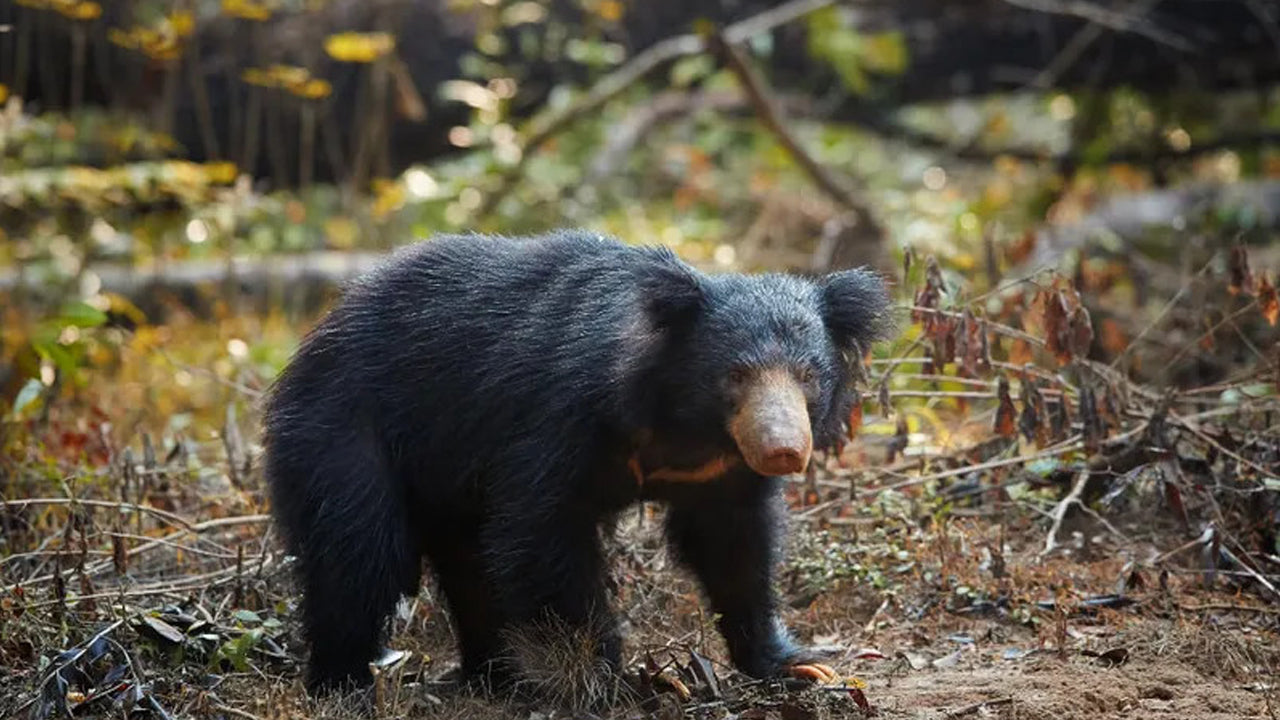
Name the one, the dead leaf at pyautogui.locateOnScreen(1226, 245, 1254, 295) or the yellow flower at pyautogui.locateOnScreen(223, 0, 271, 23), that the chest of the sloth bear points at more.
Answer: the dead leaf

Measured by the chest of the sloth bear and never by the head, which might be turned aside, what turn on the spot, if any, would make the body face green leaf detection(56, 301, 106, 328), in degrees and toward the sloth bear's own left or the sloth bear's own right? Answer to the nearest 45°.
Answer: approximately 180°

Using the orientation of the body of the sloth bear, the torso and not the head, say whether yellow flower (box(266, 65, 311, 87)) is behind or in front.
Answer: behind

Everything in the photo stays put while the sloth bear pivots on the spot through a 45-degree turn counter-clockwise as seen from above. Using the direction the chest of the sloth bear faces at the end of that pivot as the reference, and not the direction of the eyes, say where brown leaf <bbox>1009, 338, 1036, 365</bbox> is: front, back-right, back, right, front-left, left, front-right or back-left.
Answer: front-left

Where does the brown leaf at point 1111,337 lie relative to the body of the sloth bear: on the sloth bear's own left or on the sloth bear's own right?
on the sloth bear's own left

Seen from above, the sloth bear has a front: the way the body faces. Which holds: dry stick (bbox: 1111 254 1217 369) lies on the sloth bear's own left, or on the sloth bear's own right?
on the sloth bear's own left

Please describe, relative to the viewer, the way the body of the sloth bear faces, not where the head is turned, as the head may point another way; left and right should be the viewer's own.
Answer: facing the viewer and to the right of the viewer

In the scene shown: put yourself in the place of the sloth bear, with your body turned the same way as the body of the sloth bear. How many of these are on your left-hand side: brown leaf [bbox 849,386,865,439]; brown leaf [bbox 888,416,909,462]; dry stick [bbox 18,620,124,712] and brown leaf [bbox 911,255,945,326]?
3

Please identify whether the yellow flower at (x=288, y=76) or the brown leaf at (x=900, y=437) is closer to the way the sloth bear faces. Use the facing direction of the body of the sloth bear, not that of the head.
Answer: the brown leaf

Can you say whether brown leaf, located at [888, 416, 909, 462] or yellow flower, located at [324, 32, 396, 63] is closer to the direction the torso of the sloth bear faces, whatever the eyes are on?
the brown leaf

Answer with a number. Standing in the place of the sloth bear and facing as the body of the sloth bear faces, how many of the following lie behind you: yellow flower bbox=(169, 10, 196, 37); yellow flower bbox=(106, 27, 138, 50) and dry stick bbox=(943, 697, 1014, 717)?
2

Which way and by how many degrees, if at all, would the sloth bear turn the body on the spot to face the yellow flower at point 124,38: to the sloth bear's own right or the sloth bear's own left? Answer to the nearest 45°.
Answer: approximately 180°
